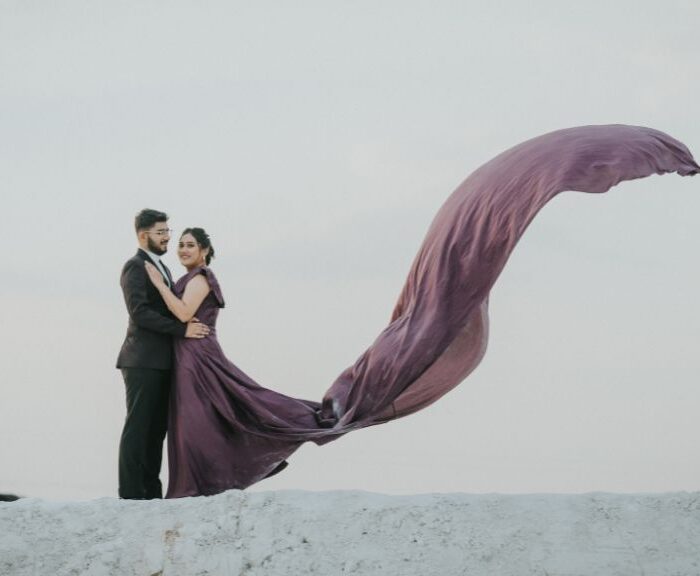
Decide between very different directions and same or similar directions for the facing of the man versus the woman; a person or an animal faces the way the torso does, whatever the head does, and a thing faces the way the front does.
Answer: very different directions

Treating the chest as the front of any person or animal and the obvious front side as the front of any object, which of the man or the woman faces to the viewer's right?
the man

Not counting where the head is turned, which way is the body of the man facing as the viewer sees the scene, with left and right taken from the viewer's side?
facing to the right of the viewer

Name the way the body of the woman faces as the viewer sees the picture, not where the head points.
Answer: to the viewer's left

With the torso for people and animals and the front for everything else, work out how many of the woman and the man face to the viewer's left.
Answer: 1
